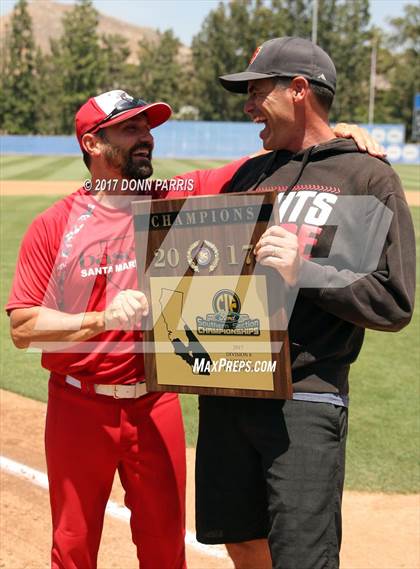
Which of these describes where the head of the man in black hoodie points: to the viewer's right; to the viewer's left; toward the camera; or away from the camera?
to the viewer's left

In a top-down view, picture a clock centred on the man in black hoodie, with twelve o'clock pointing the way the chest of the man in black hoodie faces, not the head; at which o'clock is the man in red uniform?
The man in red uniform is roughly at 2 o'clock from the man in black hoodie.

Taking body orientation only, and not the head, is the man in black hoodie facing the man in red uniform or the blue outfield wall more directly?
the man in red uniform

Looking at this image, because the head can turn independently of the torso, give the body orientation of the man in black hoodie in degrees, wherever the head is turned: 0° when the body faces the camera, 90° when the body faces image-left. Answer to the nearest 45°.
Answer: approximately 45°

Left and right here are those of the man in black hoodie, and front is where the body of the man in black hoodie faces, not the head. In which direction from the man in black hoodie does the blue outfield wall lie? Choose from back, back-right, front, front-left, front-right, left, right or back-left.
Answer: back-right

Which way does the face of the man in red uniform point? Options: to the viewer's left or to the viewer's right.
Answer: to the viewer's right
